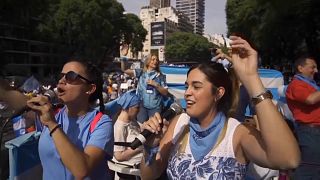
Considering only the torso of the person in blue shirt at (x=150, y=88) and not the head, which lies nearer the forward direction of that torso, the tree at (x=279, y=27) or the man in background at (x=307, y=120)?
the man in background

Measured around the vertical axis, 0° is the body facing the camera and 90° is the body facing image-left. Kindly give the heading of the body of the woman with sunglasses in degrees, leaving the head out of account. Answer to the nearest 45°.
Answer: approximately 45°

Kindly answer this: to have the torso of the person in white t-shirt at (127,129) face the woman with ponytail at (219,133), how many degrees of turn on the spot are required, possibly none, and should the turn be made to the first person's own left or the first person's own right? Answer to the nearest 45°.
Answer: approximately 90° to the first person's own right

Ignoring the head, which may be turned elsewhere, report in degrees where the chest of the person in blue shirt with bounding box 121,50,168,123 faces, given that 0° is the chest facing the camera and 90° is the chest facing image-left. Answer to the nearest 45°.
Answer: approximately 0°

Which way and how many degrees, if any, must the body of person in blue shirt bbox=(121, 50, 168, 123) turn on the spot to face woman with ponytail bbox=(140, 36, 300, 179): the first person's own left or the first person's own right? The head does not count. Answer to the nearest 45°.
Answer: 0° — they already face them

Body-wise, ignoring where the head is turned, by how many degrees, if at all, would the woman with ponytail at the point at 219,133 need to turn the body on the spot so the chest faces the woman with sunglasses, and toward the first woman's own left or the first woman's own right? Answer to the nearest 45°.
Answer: approximately 45° to the first woman's own right

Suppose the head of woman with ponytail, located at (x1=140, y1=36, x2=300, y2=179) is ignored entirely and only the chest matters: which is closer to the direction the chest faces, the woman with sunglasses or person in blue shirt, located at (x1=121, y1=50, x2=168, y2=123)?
the woman with sunglasses
